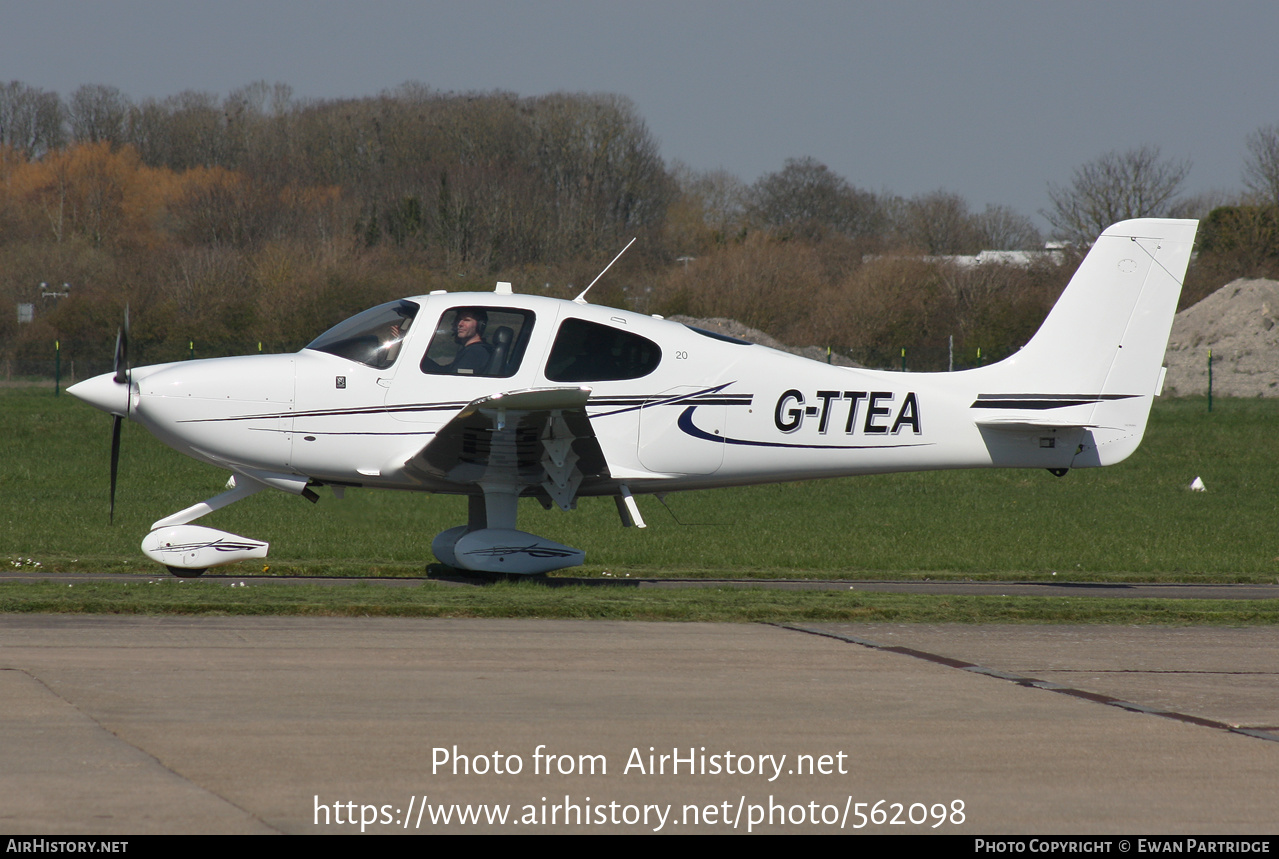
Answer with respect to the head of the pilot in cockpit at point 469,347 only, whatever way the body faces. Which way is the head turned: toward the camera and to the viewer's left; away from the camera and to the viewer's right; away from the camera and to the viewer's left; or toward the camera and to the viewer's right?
toward the camera and to the viewer's left

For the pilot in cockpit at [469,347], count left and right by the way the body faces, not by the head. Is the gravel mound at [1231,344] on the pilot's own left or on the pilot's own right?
on the pilot's own right

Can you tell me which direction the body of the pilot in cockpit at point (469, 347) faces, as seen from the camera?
to the viewer's left

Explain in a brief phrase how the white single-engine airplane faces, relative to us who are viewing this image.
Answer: facing to the left of the viewer

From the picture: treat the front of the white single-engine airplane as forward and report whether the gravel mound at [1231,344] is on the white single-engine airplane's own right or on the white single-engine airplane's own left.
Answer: on the white single-engine airplane's own right
